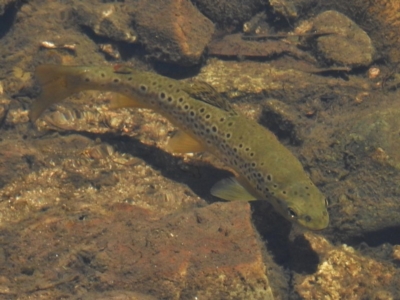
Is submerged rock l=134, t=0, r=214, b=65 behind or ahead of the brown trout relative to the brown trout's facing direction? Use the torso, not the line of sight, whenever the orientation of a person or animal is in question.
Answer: behind

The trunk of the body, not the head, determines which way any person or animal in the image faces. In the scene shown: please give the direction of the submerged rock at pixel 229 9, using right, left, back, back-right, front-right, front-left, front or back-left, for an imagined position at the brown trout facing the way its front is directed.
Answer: back-left

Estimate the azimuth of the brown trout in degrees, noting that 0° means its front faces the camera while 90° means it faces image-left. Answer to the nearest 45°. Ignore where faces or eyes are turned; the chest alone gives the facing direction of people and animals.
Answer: approximately 315°

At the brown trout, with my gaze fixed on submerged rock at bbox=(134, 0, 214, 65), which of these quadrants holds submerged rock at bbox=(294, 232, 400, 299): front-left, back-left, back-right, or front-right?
back-right

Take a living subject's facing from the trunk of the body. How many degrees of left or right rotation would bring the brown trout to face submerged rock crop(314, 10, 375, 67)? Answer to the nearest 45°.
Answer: approximately 90° to its left

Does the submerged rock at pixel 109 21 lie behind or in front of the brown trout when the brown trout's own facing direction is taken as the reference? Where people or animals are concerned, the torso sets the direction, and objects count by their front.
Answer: behind

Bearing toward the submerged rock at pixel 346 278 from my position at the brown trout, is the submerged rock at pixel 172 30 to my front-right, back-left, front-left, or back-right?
back-left
